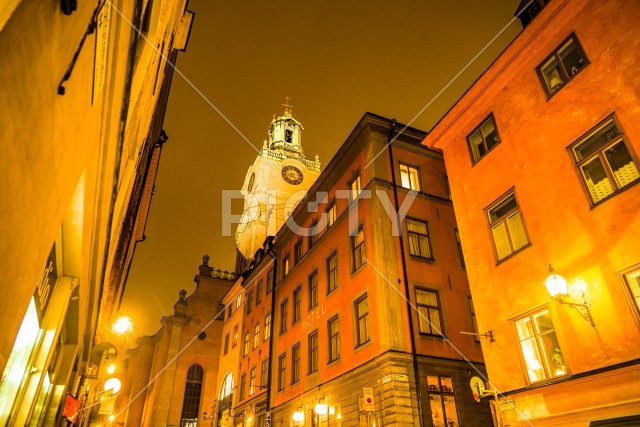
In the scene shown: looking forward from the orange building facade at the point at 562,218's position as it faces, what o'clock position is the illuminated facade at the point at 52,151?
The illuminated facade is roughly at 11 o'clock from the orange building facade.

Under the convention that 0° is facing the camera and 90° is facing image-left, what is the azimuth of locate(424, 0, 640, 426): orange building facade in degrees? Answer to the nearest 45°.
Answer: approximately 45°

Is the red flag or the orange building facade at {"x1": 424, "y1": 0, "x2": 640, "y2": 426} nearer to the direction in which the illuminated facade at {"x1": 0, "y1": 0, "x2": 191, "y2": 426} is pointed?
the orange building facade

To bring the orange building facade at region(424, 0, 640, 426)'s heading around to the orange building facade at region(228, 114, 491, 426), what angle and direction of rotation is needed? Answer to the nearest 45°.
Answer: approximately 90° to its right

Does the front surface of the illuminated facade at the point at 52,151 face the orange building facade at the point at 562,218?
yes

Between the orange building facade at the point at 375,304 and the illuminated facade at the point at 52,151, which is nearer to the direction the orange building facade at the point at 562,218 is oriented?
the illuminated facade

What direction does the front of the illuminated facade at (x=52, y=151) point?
to the viewer's right

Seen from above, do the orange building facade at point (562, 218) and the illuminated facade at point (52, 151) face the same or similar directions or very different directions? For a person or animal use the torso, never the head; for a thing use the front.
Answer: very different directions
